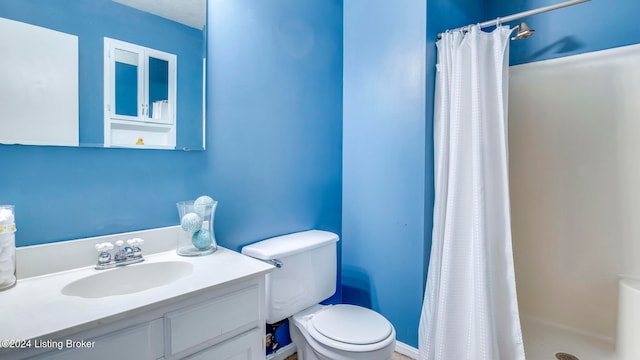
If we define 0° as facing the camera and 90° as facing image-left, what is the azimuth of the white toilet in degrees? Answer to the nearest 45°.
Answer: approximately 315°

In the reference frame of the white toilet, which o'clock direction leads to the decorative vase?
The decorative vase is roughly at 4 o'clock from the white toilet.

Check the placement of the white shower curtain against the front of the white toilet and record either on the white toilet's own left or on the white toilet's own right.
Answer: on the white toilet's own left
